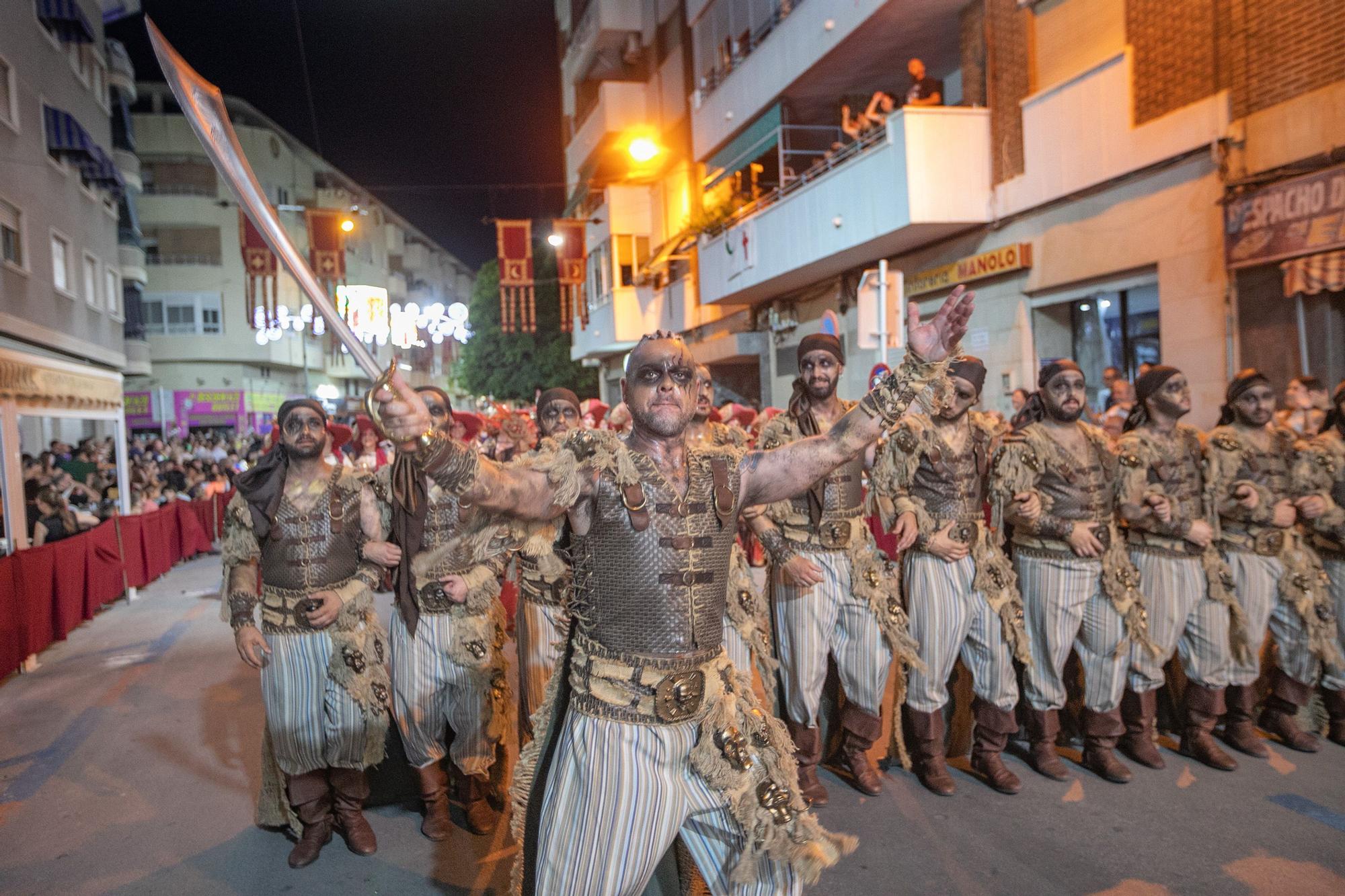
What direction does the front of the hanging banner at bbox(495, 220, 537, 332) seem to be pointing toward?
toward the camera

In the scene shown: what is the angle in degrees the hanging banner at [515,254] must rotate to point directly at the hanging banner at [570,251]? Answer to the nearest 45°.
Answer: approximately 135° to its left

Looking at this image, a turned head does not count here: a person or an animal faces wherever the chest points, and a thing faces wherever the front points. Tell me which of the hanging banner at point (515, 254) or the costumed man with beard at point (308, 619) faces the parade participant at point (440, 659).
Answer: the hanging banner

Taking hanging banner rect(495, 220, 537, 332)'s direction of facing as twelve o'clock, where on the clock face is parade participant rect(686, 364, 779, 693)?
The parade participant is roughly at 12 o'clock from the hanging banner.

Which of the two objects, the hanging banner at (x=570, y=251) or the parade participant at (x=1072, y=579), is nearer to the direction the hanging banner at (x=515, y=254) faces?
the parade participant

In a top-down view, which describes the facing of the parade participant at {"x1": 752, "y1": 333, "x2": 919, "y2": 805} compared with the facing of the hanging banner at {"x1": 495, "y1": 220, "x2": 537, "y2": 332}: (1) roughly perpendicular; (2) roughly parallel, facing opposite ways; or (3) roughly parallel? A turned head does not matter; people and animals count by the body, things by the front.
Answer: roughly parallel

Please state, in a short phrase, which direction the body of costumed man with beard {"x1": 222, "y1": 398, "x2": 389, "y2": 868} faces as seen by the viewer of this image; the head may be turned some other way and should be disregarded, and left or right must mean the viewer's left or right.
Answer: facing the viewer

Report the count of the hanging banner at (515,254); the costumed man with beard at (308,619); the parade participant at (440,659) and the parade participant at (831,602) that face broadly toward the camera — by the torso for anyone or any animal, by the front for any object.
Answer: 4

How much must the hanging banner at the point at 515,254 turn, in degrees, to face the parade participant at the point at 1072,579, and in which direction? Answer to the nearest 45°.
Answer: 0° — it already faces them

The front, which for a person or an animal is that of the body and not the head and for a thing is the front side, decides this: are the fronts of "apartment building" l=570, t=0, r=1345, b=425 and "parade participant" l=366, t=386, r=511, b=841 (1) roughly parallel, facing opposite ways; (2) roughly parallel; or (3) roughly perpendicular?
roughly perpendicular

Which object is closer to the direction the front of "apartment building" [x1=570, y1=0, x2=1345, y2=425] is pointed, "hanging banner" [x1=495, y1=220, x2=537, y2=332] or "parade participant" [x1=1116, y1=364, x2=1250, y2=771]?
the parade participant

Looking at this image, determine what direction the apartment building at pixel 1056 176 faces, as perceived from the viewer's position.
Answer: facing the viewer and to the left of the viewer

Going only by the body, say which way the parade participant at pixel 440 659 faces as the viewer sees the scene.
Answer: toward the camera

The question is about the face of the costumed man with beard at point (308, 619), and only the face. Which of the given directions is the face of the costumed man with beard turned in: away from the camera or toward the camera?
toward the camera

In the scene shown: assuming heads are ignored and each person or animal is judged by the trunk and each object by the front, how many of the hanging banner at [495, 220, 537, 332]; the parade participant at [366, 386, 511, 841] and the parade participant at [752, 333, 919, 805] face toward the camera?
3

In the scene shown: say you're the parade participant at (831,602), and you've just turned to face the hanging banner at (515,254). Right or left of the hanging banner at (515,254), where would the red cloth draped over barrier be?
left

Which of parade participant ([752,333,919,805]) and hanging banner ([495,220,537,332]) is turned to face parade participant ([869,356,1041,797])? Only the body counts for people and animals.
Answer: the hanging banner

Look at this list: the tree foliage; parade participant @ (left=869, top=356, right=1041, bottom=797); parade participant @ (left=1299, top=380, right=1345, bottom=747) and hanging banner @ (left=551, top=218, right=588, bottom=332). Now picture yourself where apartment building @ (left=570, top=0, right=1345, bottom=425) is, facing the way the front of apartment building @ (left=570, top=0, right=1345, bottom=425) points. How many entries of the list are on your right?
2
